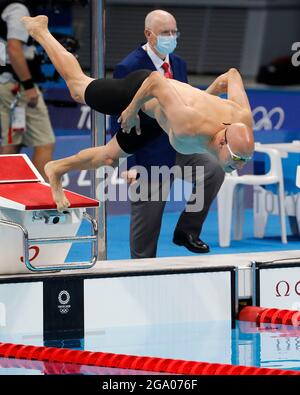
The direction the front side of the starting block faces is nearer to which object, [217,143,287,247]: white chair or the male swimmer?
the male swimmer

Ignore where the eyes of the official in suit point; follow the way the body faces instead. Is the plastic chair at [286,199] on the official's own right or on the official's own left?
on the official's own left

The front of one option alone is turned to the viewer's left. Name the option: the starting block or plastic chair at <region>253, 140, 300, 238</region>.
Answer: the plastic chair

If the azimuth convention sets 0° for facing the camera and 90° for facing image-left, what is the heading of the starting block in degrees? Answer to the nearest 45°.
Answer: approximately 315°

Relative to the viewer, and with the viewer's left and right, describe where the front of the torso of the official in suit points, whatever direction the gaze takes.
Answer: facing the viewer and to the right of the viewer

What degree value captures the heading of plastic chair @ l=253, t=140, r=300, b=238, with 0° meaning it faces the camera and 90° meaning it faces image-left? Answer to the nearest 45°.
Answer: approximately 90°
